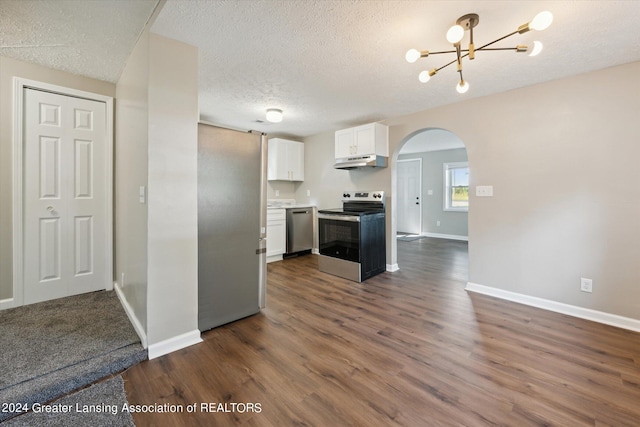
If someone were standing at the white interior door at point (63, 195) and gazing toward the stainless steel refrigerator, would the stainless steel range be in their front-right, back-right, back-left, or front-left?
front-left

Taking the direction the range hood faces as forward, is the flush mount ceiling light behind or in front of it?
in front

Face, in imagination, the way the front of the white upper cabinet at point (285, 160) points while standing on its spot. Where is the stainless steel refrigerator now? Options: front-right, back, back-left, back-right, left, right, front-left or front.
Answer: front-right

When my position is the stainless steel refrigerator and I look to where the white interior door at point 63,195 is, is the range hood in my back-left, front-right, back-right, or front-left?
back-right

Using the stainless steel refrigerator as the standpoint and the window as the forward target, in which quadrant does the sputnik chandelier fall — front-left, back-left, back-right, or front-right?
front-right

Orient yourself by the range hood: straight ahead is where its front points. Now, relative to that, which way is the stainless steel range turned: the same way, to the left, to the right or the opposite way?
the same way

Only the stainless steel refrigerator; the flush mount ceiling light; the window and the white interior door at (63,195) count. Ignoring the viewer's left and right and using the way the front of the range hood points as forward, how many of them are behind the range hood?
1

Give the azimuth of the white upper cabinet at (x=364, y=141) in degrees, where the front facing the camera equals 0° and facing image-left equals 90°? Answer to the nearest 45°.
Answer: approximately 45°

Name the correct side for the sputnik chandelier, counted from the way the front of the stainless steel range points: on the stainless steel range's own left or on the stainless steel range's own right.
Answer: on the stainless steel range's own left

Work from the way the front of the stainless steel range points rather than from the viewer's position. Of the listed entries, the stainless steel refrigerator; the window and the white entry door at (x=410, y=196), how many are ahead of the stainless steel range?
1

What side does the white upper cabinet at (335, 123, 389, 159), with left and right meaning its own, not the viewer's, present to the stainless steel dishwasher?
right

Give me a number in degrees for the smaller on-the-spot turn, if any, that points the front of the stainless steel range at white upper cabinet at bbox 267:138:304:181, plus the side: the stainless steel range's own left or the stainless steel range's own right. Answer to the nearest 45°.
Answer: approximately 90° to the stainless steel range's own right

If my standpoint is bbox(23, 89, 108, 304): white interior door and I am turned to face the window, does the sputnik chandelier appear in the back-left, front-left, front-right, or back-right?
front-right

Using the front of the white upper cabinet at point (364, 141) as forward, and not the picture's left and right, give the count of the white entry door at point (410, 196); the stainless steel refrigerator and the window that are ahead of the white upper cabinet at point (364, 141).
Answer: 1

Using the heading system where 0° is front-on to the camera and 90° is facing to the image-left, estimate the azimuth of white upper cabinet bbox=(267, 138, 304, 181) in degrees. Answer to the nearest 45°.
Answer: approximately 315°

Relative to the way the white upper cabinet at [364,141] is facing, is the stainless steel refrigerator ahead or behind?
ahead
